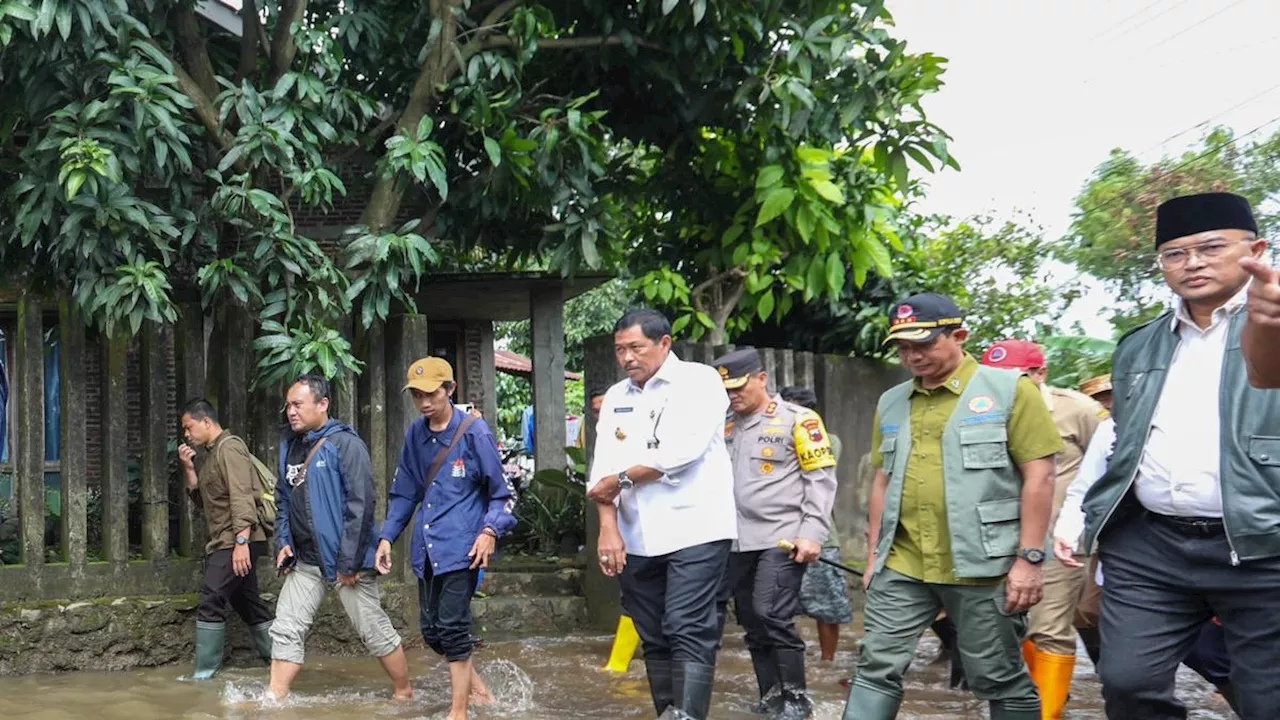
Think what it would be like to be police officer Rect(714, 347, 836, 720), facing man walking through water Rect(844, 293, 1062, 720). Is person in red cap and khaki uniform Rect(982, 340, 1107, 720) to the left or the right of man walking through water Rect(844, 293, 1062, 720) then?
left

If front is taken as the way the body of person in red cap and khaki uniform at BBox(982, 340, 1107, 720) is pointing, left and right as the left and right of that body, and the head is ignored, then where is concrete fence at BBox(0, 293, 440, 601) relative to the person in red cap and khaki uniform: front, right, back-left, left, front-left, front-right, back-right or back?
front-right

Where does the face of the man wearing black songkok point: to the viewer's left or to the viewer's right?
to the viewer's left

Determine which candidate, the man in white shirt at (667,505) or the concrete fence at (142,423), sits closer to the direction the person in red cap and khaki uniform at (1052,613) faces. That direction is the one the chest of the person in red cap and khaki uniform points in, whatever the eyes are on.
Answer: the man in white shirt

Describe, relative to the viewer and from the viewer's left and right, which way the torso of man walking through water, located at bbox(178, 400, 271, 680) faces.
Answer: facing to the left of the viewer

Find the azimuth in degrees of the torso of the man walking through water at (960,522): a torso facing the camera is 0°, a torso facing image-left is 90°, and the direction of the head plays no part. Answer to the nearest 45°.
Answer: approximately 45°

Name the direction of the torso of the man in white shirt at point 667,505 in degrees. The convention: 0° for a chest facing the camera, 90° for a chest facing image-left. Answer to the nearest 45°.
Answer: approximately 45°

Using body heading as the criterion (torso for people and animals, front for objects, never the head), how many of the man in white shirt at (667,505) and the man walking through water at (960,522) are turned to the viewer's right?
0

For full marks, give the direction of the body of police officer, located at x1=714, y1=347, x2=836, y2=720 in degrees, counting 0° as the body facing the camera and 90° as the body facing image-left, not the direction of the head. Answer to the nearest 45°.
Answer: approximately 45°

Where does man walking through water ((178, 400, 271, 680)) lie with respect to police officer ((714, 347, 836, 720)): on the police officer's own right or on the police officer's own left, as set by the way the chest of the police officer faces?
on the police officer's own right

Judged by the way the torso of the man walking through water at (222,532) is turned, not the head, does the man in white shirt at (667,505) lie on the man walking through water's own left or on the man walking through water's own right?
on the man walking through water's own left

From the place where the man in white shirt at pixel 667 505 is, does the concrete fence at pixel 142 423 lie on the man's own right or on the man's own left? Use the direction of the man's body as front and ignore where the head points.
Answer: on the man's own right

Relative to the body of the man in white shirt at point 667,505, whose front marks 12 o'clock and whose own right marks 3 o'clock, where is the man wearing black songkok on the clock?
The man wearing black songkok is roughly at 9 o'clock from the man in white shirt.
